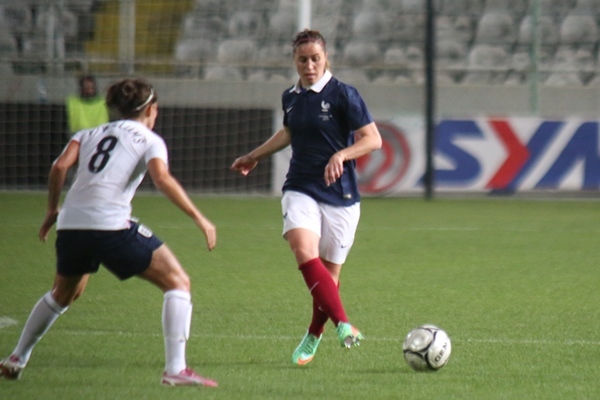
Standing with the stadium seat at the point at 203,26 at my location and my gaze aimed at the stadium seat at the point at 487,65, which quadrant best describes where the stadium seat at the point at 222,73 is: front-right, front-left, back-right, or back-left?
front-right

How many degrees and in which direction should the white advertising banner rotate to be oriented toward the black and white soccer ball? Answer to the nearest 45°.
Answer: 0° — it already faces it

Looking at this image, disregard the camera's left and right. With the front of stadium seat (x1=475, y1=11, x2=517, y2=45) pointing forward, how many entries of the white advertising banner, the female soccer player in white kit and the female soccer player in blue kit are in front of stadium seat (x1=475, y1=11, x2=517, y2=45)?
3

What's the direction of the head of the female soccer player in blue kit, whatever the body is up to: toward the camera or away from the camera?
toward the camera

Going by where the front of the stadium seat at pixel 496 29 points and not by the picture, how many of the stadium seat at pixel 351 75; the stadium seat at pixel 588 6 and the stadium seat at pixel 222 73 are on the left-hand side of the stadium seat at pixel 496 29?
1

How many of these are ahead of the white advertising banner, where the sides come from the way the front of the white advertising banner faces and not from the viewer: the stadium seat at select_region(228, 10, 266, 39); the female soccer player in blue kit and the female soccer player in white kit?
2

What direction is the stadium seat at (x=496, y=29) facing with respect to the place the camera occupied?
facing the viewer

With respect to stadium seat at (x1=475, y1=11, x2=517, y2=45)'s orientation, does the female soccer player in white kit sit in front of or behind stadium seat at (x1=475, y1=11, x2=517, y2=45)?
in front

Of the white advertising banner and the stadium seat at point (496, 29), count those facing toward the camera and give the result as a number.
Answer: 2

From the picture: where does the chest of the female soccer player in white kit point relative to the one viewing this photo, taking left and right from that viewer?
facing away from the viewer and to the right of the viewer

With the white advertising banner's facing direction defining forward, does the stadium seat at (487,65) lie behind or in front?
behind

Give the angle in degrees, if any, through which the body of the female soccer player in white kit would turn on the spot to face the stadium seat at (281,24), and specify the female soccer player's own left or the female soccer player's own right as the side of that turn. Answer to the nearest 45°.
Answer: approximately 45° to the female soccer player's own left

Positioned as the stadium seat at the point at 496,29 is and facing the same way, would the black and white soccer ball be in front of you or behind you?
in front

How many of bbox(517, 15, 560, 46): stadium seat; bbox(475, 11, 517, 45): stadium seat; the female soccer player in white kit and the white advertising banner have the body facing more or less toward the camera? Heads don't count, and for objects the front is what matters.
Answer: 3

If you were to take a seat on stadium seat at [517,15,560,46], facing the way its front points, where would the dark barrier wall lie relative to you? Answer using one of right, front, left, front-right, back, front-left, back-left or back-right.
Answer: front-right

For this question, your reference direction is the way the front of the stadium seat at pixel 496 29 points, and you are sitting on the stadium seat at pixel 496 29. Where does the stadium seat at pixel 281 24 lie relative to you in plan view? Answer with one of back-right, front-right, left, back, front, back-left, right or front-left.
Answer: right

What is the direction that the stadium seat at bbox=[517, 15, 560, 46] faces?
toward the camera
